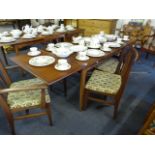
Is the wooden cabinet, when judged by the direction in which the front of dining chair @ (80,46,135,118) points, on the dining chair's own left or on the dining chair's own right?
on the dining chair's own right

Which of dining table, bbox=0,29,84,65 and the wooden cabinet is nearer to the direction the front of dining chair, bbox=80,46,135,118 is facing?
the dining table

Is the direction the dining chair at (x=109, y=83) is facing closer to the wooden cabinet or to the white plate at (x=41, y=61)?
the white plate
